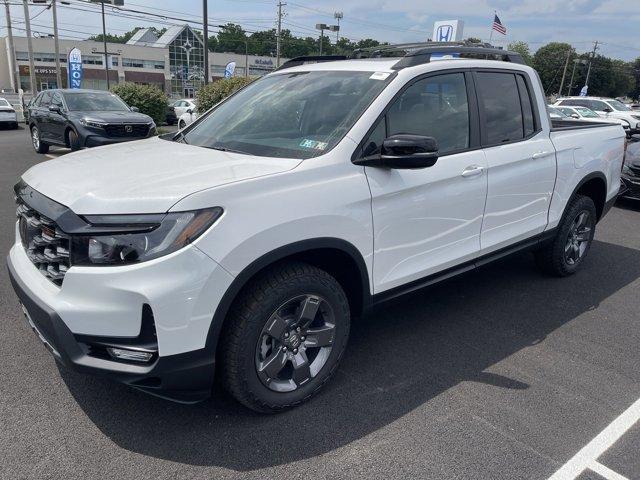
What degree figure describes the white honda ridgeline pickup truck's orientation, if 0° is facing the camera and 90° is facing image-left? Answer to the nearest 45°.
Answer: approximately 45°

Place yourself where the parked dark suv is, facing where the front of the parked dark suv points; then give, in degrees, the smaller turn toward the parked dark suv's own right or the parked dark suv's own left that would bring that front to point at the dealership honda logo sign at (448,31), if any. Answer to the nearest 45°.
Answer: approximately 45° to the parked dark suv's own left

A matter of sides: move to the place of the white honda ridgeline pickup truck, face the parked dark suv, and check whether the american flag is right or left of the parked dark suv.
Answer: right

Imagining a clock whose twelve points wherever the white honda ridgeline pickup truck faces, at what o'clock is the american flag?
The american flag is roughly at 5 o'clock from the white honda ridgeline pickup truck.

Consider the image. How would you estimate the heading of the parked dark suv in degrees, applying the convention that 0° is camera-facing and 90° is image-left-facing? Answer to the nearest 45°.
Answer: approximately 315°

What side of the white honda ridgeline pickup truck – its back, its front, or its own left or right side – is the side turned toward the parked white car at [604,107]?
back

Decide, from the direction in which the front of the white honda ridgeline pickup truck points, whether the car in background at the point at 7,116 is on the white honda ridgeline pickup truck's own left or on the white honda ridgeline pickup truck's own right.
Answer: on the white honda ridgeline pickup truck's own right
